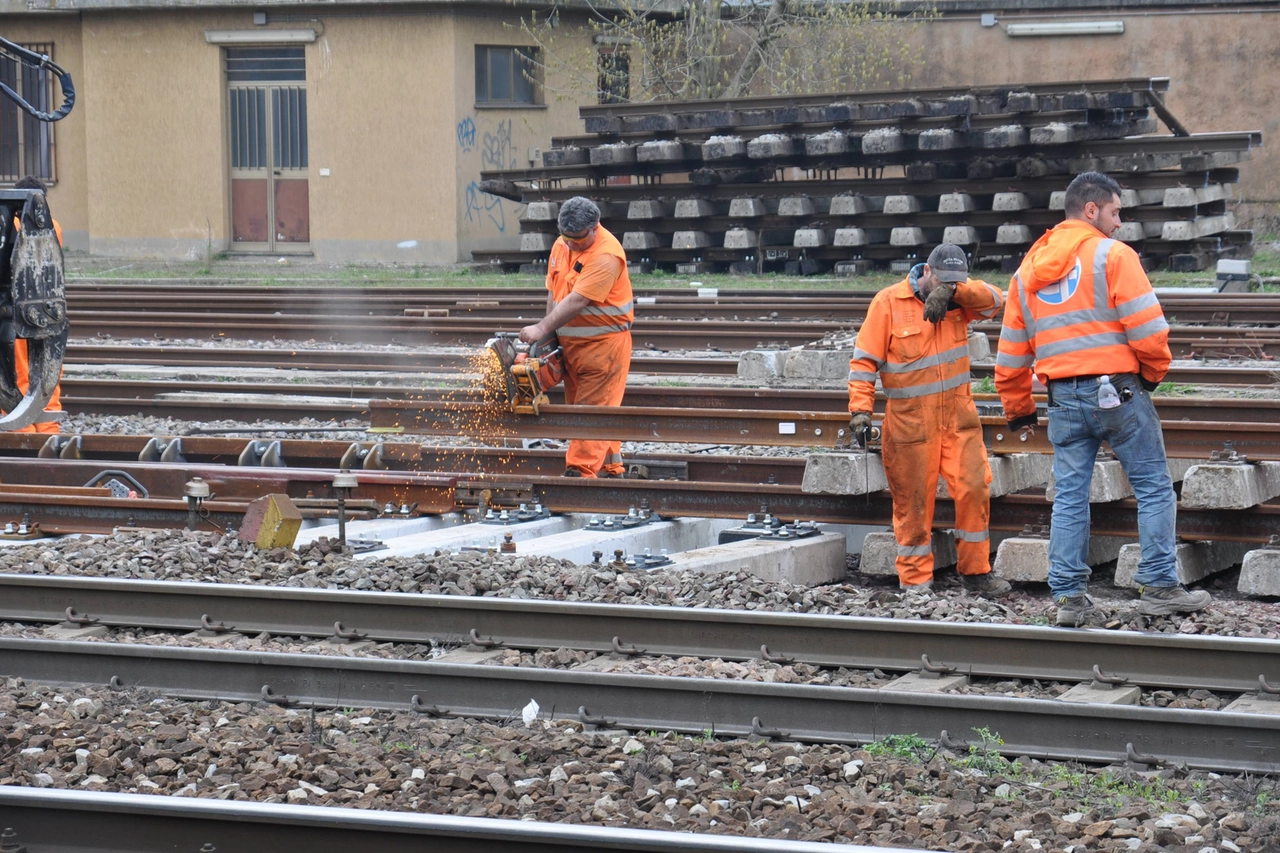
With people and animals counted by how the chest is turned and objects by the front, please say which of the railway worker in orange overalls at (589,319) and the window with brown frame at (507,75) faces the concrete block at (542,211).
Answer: the window with brown frame

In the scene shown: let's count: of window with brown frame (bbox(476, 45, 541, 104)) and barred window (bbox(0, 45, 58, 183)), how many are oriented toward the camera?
2

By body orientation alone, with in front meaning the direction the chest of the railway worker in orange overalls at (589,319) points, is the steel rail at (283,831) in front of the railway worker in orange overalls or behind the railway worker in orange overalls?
in front

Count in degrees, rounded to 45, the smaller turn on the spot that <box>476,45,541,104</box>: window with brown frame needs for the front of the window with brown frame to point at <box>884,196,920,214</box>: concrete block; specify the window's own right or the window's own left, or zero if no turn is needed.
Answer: approximately 45° to the window's own left

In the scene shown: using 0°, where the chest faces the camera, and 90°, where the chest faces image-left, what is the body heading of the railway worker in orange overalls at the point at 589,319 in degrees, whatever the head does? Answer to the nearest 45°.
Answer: approximately 45°

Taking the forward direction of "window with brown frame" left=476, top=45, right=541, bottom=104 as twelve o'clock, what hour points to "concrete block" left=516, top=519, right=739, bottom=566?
The concrete block is roughly at 12 o'clock from the window with brown frame.

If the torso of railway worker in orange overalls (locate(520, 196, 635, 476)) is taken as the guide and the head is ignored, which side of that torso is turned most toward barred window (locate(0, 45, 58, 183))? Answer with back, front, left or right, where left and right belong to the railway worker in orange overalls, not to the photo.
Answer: right

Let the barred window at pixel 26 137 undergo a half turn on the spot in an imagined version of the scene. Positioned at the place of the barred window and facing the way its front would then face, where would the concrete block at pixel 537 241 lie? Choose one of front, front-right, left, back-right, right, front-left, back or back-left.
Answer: back-right

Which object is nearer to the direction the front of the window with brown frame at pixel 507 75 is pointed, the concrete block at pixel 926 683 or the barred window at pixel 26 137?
the concrete block

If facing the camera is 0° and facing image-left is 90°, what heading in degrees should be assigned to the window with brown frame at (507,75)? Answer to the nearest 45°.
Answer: approximately 0°
